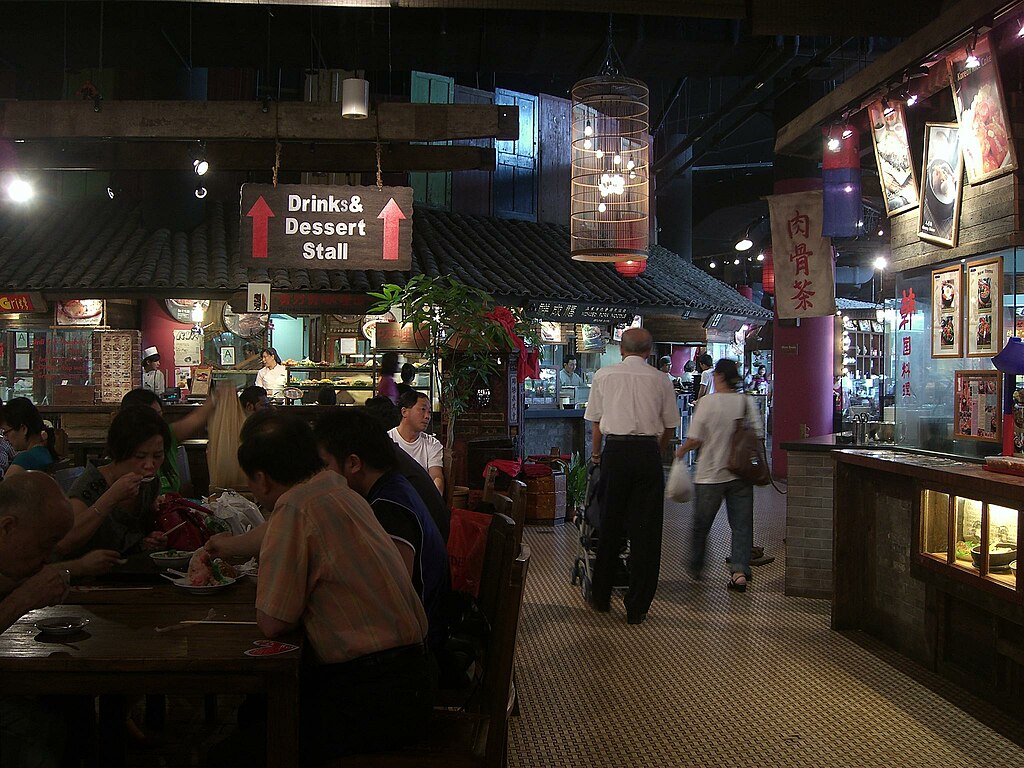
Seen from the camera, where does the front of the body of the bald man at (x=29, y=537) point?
to the viewer's right

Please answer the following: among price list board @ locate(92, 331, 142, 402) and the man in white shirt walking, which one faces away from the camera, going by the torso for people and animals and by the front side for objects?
the man in white shirt walking

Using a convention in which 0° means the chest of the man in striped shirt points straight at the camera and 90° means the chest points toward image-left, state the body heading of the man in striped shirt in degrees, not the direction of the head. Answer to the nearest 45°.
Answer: approximately 135°

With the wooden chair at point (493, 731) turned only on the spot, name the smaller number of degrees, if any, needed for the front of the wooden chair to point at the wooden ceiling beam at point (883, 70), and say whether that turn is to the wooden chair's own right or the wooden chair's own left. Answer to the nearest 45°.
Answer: approximately 135° to the wooden chair's own right

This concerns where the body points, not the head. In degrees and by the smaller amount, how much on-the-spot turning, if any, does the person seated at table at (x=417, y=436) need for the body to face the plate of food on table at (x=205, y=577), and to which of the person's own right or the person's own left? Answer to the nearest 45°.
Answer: approximately 45° to the person's own right

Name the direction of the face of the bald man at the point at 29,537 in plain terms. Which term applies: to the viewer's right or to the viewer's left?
to the viewer's right

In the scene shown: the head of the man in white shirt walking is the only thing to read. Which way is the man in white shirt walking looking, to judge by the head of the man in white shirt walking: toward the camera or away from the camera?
away from the camera

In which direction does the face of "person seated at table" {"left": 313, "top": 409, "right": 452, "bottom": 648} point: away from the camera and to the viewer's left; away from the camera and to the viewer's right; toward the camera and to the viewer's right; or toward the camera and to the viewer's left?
away from the camera and to the viewer's left

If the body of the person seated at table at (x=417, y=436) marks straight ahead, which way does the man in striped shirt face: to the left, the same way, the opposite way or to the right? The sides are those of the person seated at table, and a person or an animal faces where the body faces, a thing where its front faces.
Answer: the opposite way

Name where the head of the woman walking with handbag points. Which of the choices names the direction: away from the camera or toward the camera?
away from the camera

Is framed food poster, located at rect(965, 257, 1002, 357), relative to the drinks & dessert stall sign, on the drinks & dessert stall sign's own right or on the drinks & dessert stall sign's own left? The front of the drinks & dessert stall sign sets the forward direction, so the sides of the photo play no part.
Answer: on the drinks & dessert stall sign's own left

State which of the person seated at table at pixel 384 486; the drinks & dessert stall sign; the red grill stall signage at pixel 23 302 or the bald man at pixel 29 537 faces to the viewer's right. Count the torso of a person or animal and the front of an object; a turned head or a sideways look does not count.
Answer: the bald man

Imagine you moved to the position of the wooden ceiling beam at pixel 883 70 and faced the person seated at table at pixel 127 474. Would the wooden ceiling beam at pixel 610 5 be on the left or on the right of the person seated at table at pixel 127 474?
right

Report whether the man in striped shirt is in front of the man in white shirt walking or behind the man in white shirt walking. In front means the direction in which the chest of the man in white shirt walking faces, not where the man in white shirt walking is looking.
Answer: behind

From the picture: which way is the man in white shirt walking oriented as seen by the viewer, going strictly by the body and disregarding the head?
away from the camera
